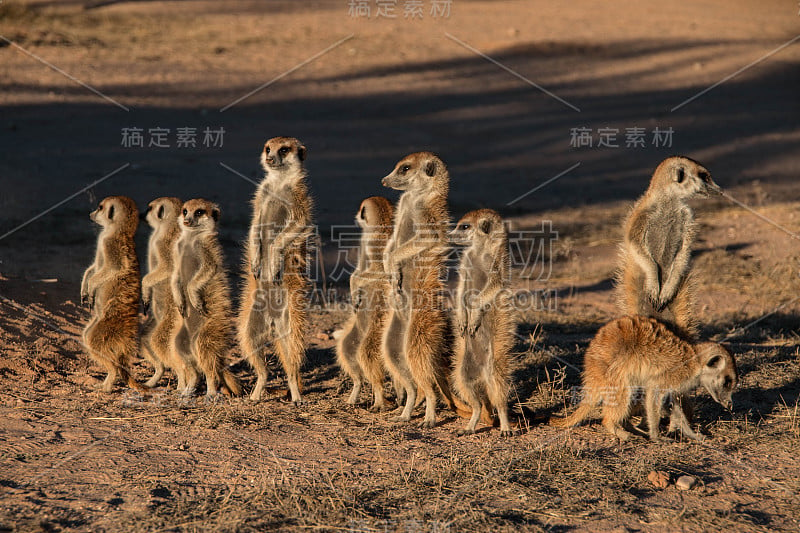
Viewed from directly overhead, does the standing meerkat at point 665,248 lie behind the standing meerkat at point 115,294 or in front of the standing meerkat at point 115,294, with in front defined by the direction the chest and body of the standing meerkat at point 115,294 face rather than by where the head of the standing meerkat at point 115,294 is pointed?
behind

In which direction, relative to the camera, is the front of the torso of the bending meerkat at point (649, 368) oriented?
to the viewer's right

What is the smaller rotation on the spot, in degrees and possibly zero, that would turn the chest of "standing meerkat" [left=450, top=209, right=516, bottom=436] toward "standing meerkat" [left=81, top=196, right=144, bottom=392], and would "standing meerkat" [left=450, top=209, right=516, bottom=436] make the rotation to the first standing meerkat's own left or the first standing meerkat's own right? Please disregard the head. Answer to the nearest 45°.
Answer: approximately 45° to the first standing meerkat's own right

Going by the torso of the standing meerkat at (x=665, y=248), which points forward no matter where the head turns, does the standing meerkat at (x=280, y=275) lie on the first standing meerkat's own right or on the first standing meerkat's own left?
on the first standing meerkat's own right

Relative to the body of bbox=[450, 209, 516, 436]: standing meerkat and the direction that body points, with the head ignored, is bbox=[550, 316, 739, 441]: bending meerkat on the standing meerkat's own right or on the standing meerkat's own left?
on the standing meerkat's own left

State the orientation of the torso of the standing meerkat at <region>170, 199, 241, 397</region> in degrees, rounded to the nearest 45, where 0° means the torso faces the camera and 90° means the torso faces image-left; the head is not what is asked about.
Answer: approximately 45°
